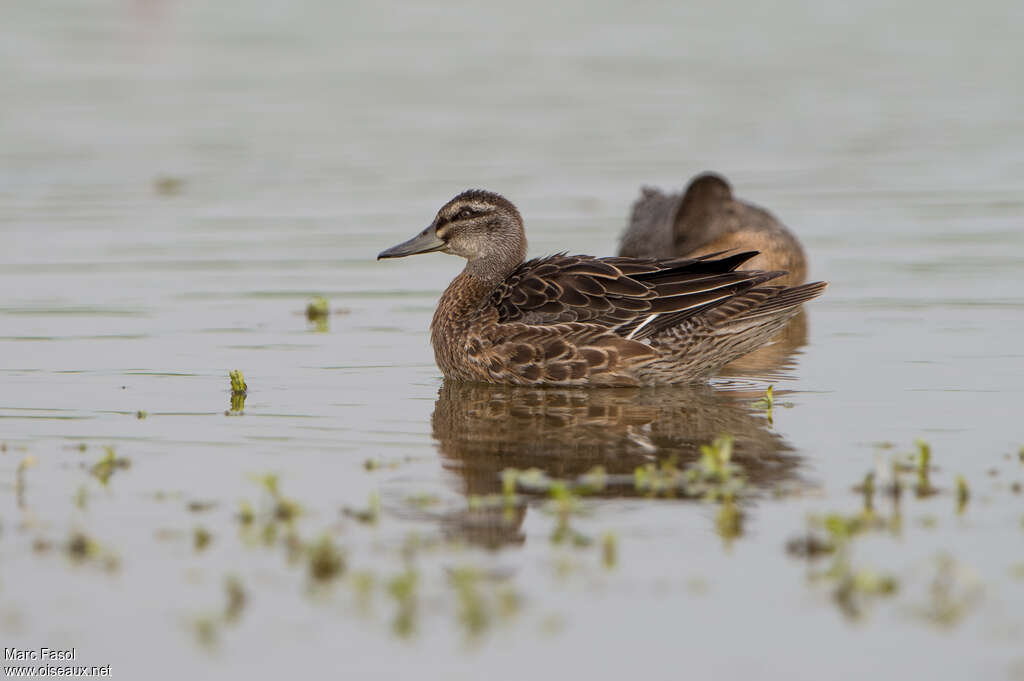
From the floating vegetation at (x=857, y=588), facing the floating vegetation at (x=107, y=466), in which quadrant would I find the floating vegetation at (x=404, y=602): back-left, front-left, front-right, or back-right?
front-left

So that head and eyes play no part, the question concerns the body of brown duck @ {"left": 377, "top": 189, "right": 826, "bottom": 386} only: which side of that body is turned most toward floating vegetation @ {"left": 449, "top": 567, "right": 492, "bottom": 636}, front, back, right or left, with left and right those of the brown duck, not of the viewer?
left

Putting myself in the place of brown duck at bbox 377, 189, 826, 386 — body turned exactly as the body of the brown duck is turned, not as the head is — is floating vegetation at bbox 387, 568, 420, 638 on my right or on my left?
on my left

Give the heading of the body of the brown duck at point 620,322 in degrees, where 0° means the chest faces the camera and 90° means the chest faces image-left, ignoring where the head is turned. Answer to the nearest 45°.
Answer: approximately 90°

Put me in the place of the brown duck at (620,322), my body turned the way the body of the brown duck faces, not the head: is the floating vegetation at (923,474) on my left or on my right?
on my left

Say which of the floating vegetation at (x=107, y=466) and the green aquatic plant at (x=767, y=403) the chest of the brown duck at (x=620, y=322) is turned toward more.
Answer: the floating vegetation

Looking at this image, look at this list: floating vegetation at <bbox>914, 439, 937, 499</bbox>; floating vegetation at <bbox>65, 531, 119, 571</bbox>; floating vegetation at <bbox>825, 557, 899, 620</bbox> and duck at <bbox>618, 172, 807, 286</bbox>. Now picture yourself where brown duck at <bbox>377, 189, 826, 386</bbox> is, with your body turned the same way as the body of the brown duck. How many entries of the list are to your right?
1

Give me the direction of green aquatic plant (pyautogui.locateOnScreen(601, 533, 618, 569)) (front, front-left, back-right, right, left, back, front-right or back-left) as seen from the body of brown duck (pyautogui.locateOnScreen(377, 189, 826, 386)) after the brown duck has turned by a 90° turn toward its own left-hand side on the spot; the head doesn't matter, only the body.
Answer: front

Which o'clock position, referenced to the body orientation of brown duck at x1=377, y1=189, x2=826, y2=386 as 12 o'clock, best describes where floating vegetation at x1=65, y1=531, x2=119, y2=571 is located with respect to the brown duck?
The floating vegetation is roughly at 10 o'clock from the brown duck.

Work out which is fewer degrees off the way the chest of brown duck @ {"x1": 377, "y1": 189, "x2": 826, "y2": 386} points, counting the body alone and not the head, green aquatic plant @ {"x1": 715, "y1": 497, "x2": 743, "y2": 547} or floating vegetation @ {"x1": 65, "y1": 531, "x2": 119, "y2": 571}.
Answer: the floating vegetation

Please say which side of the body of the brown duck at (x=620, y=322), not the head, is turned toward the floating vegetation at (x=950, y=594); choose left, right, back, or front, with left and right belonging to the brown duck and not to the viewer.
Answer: left

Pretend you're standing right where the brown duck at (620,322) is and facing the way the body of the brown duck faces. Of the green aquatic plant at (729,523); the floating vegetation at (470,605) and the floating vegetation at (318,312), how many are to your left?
2
